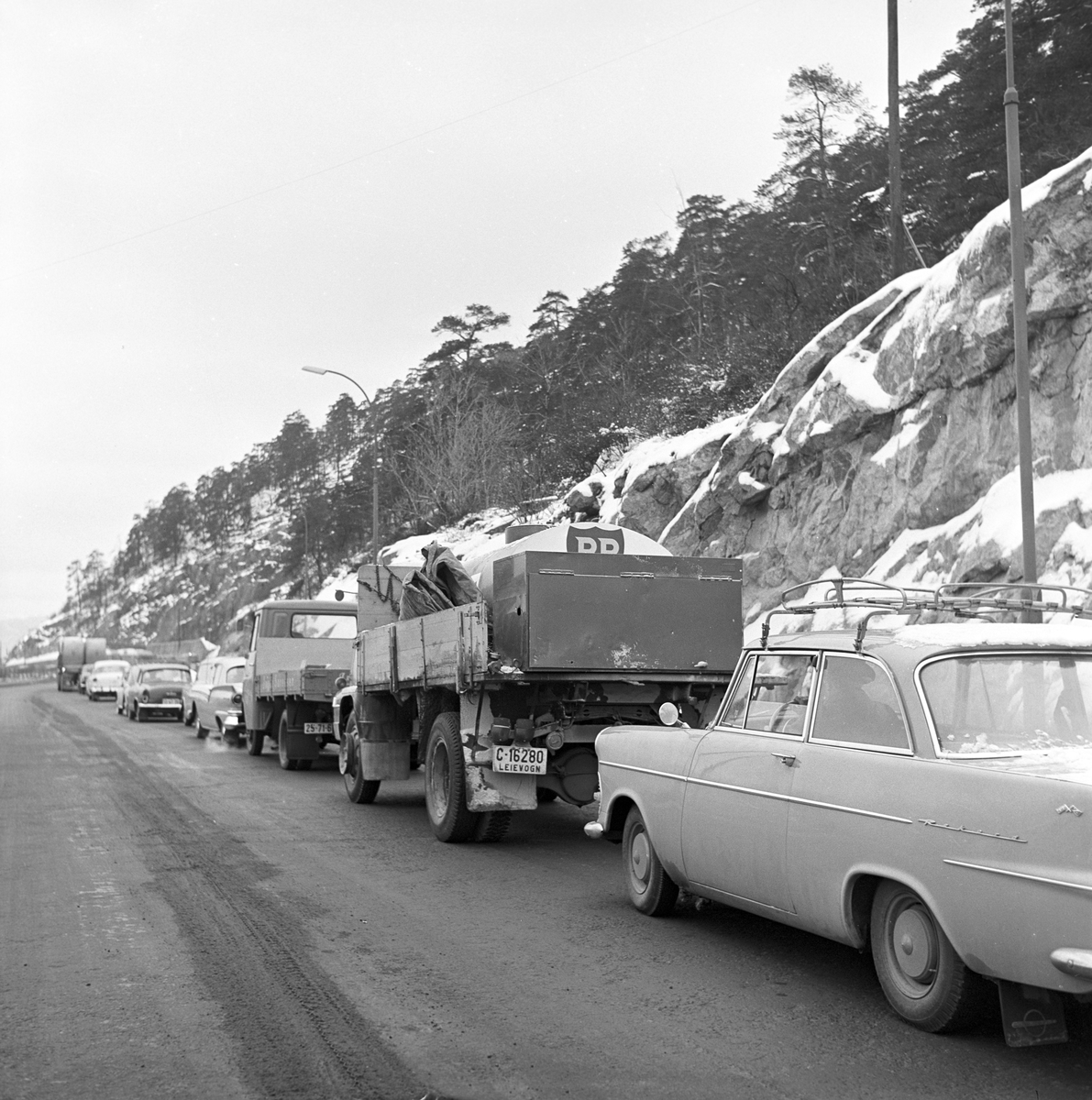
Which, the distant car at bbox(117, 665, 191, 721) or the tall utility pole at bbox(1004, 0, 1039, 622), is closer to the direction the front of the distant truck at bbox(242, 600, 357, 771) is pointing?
the distant car

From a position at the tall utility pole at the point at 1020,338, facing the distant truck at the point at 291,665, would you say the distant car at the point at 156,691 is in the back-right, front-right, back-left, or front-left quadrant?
front-right

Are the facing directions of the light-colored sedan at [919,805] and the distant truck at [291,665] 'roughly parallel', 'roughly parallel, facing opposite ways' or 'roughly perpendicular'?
roughly parallel

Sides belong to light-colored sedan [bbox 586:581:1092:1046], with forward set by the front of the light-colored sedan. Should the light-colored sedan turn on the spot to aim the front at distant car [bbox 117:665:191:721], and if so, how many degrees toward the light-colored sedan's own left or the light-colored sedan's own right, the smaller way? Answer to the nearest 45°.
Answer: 0° — it already faces it

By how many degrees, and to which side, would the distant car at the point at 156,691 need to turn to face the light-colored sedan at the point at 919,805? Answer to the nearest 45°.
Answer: approximately 180°

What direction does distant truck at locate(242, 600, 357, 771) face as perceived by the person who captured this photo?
facing away from the viewer and to the left of the viewer

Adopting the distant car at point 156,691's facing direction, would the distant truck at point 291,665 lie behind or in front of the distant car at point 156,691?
behind

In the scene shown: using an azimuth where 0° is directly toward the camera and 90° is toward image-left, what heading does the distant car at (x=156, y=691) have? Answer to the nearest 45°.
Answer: approximately 180°

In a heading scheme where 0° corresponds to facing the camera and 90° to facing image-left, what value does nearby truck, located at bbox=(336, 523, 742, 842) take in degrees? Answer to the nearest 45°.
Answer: approximately 135°

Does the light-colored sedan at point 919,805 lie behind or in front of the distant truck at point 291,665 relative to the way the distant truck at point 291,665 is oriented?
behind

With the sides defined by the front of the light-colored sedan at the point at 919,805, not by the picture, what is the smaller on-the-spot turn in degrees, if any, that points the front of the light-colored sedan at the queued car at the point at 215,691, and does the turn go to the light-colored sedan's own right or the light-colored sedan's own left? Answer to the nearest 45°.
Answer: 0° — it already faces it

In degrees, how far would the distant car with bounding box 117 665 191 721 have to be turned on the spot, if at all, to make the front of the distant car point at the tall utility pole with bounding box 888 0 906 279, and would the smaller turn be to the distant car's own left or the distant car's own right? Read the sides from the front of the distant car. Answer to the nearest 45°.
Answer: approximately 135° to the distant car's own right
